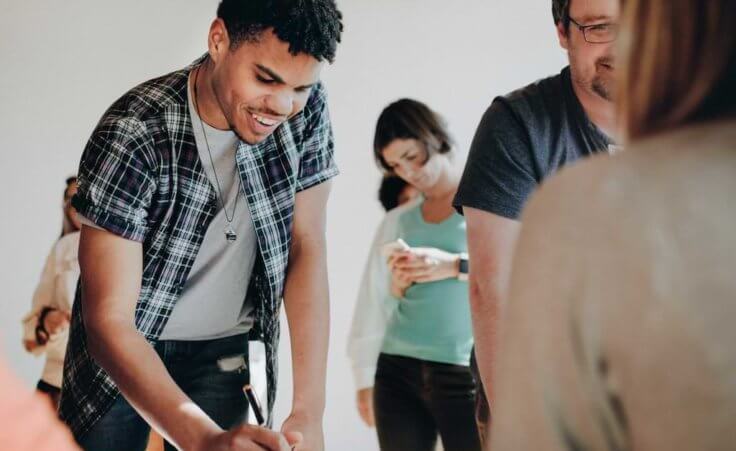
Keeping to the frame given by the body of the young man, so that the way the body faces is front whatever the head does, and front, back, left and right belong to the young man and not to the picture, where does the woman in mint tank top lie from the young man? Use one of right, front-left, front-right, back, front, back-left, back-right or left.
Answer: left

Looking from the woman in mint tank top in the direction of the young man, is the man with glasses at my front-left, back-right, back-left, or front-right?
front-left

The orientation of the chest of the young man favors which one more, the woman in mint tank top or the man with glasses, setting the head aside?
the man with glasses

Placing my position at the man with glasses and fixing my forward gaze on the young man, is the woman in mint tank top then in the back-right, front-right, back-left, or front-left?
front-right

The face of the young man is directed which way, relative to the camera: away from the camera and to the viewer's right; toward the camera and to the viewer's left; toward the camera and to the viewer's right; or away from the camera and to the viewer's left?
toward the camera and to the viewer's right

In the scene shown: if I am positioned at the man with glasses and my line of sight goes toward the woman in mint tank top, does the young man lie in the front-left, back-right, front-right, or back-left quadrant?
front-left

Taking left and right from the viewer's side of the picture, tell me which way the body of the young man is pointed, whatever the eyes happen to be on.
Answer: facing the viewer and to the right of the viewer

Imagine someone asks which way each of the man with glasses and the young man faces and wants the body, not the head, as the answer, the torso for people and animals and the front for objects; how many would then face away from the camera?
0
